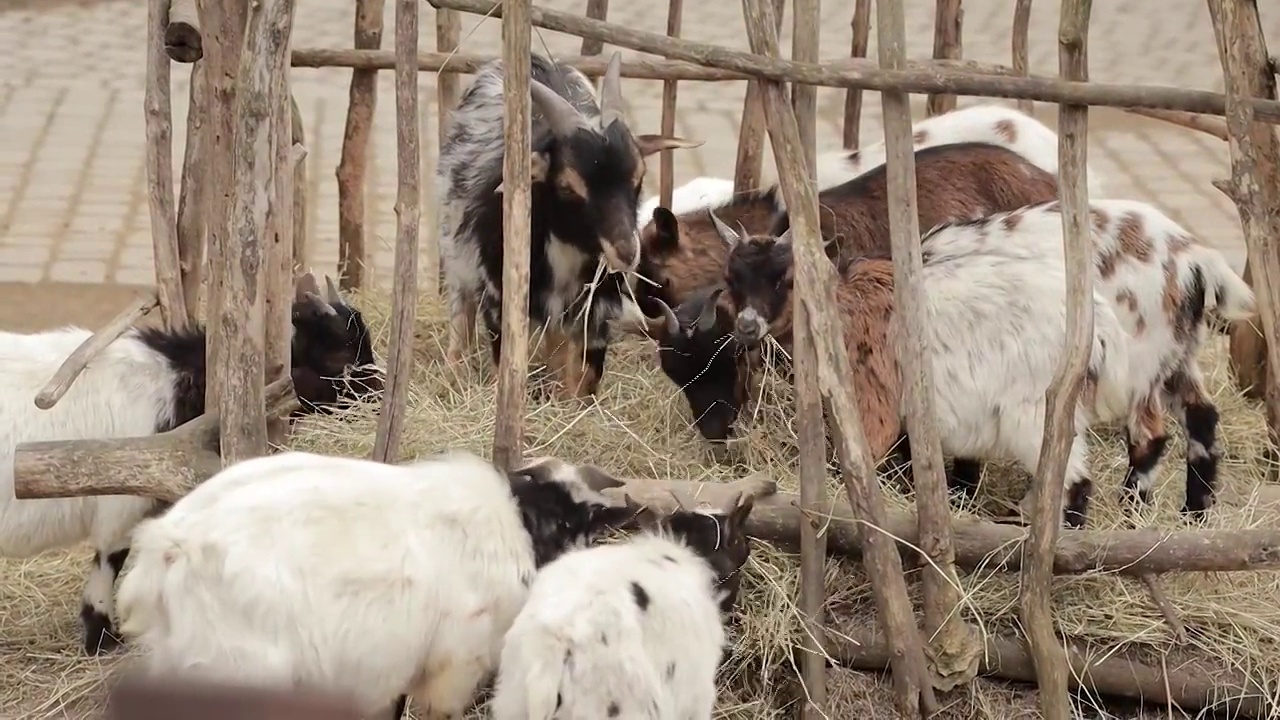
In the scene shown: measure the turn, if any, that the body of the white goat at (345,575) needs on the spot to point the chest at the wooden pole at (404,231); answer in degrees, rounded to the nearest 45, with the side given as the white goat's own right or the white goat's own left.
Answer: approximately 90° to the white goat's own left

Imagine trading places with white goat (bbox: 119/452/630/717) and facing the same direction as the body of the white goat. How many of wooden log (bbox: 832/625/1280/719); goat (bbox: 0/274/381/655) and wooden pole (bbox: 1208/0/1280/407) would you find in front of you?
2

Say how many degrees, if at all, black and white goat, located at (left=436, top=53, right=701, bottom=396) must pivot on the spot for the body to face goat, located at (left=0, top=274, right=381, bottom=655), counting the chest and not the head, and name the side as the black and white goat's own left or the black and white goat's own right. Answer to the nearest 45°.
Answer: approximately 90° to the black and white goat's own right

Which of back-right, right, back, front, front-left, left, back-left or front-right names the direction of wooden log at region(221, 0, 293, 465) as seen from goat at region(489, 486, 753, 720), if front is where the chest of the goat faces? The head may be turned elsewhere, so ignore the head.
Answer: left

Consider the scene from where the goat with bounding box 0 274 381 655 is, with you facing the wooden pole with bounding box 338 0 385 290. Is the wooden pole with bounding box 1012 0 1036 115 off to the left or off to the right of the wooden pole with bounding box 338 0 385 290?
right

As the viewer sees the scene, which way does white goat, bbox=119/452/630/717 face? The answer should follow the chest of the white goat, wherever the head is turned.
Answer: to the viewer's right

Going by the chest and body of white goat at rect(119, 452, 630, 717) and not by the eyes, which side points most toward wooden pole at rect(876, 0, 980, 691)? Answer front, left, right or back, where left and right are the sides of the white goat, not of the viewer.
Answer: front

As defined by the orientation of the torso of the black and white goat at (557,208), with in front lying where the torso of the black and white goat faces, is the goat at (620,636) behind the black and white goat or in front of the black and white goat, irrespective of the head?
in front

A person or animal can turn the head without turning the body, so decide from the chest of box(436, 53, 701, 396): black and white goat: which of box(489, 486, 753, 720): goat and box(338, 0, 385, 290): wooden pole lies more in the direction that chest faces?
the goat

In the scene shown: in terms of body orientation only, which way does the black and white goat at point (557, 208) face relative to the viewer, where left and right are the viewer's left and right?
facing the viewer and to the right of the viewer

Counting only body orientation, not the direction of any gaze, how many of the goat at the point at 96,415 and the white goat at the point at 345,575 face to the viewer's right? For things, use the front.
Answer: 2

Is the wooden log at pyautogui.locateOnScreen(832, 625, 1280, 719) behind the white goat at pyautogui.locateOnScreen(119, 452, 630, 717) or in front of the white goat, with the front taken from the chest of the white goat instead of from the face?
in front

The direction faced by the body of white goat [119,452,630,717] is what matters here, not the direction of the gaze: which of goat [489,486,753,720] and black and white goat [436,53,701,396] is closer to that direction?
the goat

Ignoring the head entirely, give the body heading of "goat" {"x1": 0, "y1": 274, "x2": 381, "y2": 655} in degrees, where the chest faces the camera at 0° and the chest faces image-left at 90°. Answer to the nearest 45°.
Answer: approximately 270°
